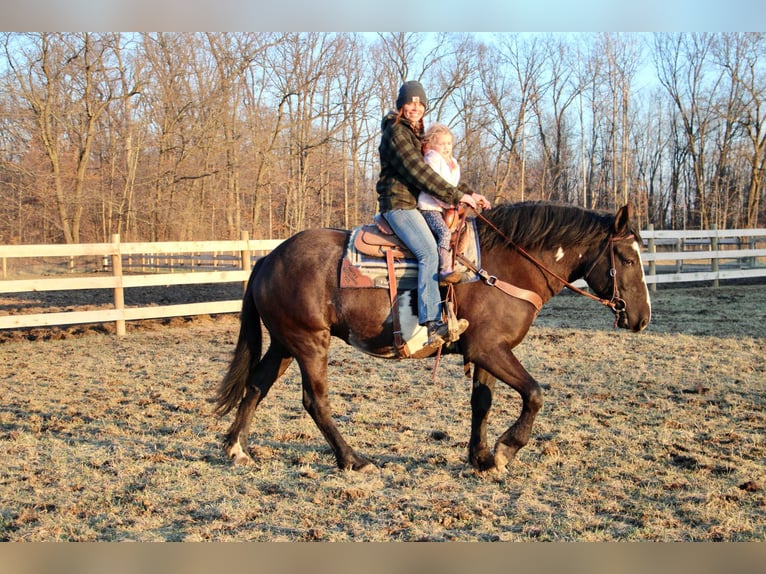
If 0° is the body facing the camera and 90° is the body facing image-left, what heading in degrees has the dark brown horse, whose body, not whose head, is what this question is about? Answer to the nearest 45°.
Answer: approximately 270°
